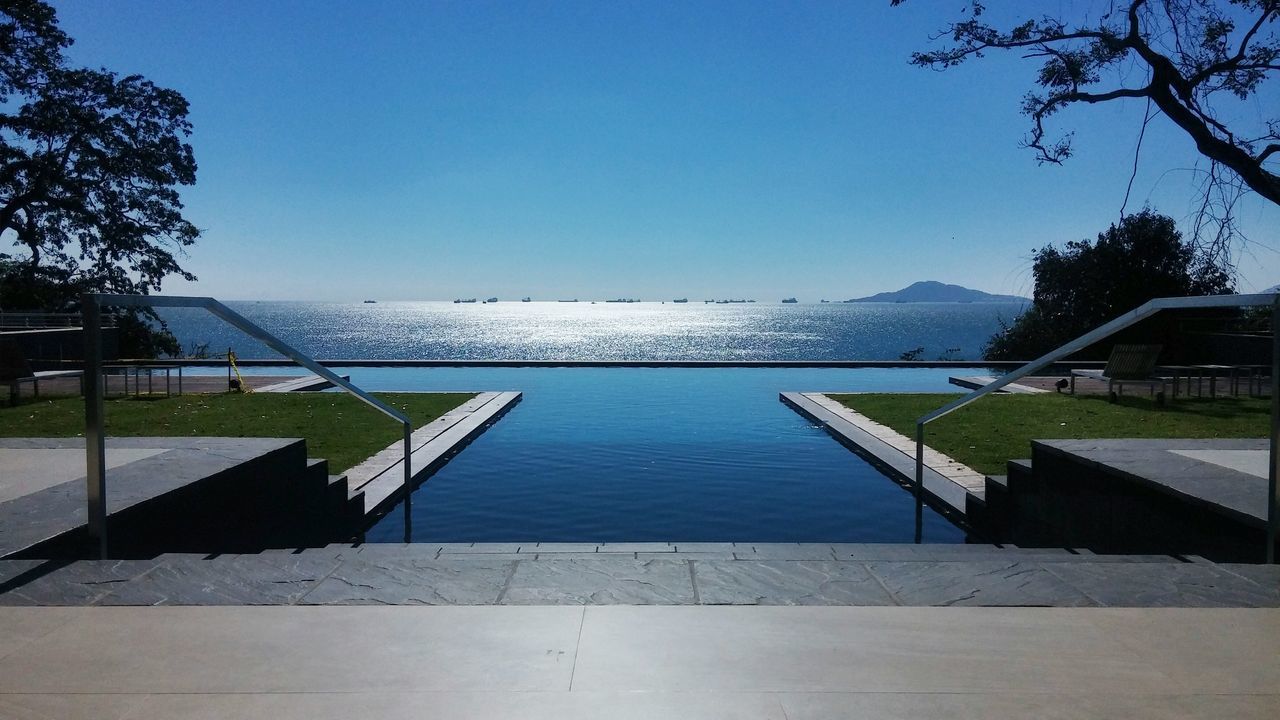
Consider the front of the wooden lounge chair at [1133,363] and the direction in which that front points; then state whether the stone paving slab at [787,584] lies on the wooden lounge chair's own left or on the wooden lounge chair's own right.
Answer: on the wooden lounge chair's own left

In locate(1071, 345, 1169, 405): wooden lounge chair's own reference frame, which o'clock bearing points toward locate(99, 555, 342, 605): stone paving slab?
The stone paving slab is roughly at 8 o'clock from the wooden lounge chair.

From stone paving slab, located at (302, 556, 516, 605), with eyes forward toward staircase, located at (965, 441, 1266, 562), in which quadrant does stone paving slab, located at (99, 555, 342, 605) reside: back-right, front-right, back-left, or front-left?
back-left

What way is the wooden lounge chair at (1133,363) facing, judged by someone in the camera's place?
facing away from the viewer and to the left of the viewer

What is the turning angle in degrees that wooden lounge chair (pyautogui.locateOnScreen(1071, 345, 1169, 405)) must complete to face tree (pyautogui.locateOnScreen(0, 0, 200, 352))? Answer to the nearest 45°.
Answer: approximately 45° to its left

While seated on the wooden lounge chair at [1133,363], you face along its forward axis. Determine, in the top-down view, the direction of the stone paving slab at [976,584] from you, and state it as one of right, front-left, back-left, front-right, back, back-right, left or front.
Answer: back-left

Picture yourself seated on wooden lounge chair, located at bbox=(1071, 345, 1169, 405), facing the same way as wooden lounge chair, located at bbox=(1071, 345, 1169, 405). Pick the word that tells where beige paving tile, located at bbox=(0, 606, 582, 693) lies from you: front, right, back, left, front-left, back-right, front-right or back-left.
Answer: back-left

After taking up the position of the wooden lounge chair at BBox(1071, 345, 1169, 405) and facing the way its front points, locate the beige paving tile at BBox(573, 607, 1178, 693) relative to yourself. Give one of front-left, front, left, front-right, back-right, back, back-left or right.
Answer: back-left

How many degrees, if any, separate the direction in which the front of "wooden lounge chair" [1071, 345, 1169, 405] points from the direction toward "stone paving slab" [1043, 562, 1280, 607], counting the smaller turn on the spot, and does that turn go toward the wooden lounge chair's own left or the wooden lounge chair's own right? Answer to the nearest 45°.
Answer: approximately 135° to the wooden lounge chair's own left

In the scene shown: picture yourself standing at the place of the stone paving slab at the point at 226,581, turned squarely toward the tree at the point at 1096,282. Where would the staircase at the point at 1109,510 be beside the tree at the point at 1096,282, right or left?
right

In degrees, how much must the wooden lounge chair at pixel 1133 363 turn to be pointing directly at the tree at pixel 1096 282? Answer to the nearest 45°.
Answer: approximately 45° to its right

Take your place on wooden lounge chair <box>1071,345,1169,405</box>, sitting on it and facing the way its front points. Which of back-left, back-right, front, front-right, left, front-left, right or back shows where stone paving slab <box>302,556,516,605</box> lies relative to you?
back-left

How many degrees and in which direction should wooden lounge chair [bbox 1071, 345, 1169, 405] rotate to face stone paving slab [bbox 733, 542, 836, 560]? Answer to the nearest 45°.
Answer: approximately 135° to its left
